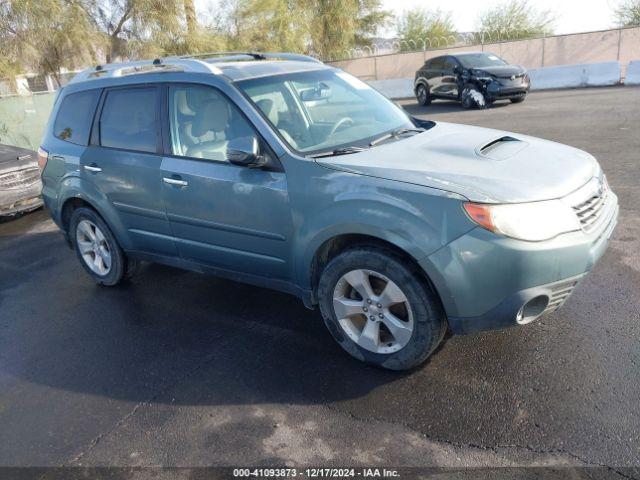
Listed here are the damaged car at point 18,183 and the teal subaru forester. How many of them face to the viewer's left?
0

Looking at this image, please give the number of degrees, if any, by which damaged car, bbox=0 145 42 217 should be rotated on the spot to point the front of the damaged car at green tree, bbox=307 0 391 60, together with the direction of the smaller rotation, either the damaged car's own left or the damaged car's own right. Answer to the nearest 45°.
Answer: approximately 90° to the damaged car's own left

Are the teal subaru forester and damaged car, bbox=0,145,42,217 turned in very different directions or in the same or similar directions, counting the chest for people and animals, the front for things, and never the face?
same or similar directions

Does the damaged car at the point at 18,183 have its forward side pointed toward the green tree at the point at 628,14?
no

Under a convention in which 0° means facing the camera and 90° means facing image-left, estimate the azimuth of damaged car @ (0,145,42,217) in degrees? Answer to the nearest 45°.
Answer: approximately 315°

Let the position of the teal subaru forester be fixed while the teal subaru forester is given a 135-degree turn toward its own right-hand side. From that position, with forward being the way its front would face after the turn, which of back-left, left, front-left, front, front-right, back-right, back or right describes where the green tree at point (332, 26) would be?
right

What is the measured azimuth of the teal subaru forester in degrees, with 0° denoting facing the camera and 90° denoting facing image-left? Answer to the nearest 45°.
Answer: approximately 315°

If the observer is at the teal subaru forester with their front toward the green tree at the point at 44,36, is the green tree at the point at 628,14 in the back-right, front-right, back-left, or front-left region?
front-right

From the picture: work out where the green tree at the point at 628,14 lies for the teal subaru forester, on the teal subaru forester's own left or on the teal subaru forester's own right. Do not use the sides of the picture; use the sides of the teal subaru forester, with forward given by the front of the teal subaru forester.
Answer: on the teal subaru forester's own left

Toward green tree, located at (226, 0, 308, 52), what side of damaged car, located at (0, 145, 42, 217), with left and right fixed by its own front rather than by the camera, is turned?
left

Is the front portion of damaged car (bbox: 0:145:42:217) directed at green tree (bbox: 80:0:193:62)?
no

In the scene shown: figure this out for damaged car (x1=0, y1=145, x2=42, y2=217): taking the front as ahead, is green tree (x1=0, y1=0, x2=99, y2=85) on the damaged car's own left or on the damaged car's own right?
on the damaged car's own left

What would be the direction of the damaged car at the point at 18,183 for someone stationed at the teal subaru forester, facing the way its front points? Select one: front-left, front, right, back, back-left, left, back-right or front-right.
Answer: back

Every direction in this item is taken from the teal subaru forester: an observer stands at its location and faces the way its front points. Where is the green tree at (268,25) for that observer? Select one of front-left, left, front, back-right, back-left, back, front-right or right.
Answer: back-left

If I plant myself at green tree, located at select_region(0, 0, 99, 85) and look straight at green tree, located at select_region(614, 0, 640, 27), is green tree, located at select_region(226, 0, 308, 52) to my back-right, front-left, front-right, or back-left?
front-left

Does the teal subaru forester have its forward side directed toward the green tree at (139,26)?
no
